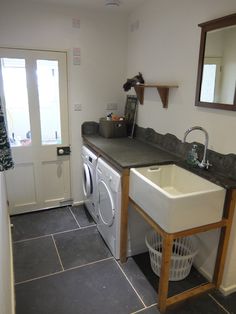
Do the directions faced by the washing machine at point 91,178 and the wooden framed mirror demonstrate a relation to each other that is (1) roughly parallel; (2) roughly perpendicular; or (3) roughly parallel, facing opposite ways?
roughly parallel

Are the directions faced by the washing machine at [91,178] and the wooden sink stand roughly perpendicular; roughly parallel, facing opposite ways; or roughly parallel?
roughly parallel

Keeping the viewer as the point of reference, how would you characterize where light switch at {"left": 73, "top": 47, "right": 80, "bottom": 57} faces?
facing the viewer

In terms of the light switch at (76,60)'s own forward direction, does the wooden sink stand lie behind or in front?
in front

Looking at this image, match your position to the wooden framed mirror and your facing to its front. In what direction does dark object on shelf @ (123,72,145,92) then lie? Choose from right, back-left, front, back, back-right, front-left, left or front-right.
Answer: right

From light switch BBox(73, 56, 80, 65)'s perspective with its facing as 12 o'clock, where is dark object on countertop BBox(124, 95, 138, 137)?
The dark object on countertop is roughly at 9 o'clock from the light switch.

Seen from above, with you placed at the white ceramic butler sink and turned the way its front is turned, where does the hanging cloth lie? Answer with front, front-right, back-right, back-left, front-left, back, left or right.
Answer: front

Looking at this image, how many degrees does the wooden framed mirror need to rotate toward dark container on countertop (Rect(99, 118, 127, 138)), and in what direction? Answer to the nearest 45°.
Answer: approximately 90° to its right

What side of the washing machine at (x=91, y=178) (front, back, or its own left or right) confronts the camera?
left

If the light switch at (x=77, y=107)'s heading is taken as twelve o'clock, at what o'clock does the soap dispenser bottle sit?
The soap dispenser bottle is roughly at 11 o'clock from the light switch.

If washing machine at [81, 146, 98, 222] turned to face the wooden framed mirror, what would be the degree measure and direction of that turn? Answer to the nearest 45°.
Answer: approximately 135° to its left

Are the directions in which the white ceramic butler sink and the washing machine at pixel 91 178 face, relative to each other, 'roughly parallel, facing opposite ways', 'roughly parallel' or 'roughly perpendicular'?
roughly parallel

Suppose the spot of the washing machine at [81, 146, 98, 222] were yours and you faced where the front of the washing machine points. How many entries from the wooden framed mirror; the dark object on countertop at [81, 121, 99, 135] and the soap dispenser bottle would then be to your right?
1

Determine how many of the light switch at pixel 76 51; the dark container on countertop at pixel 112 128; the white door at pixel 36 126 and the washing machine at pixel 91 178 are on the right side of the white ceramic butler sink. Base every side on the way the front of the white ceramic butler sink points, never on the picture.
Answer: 4

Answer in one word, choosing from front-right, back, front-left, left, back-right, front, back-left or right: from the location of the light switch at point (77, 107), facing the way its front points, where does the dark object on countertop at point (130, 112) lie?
left

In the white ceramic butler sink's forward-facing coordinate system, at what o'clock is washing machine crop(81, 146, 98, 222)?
The washing machine is roughly at 3 o'clock from the white ceramic butler sink.

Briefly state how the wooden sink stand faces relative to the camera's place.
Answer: facing the viewer and to the left of the viewer

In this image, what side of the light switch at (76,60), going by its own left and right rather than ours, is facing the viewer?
front
